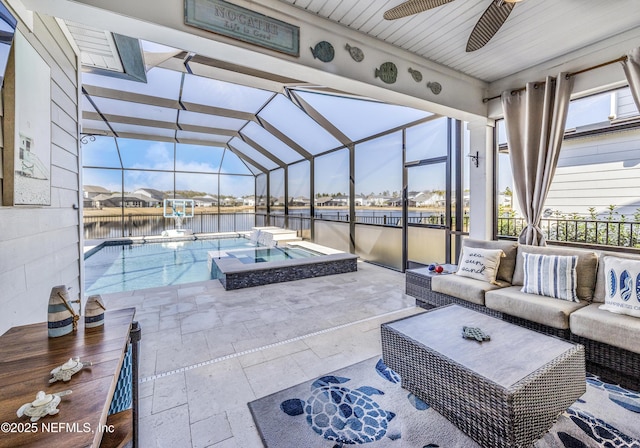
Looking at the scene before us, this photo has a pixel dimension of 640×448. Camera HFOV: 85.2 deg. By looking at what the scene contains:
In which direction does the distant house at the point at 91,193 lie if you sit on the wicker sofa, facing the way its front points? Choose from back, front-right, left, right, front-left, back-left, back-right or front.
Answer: front-right

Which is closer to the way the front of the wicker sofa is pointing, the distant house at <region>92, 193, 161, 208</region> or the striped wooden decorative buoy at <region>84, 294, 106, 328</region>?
the striped wooden decorative buoy

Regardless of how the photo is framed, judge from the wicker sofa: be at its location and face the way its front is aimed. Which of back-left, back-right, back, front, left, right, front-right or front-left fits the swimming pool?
front-right

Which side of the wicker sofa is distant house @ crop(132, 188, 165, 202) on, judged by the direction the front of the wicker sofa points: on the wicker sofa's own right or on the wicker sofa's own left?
on the wicker sofa's own right

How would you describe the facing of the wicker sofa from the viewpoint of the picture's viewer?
facing the viewer and to the left of the viewer

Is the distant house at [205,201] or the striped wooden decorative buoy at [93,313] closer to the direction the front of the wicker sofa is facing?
the striped wooden decorative buoy

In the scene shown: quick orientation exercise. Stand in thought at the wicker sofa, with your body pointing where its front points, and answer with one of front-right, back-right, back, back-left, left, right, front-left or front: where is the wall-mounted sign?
front

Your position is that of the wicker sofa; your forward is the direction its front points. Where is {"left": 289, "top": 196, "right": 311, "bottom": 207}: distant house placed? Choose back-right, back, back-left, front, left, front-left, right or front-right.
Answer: right

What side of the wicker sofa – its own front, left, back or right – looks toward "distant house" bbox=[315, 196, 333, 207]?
right

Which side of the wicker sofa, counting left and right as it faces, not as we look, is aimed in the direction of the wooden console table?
front

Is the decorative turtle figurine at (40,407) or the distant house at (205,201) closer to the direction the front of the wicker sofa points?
the decorative turtle figurine

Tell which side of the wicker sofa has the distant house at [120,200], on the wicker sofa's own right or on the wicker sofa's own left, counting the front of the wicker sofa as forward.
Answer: on the wicker sofa's own right
